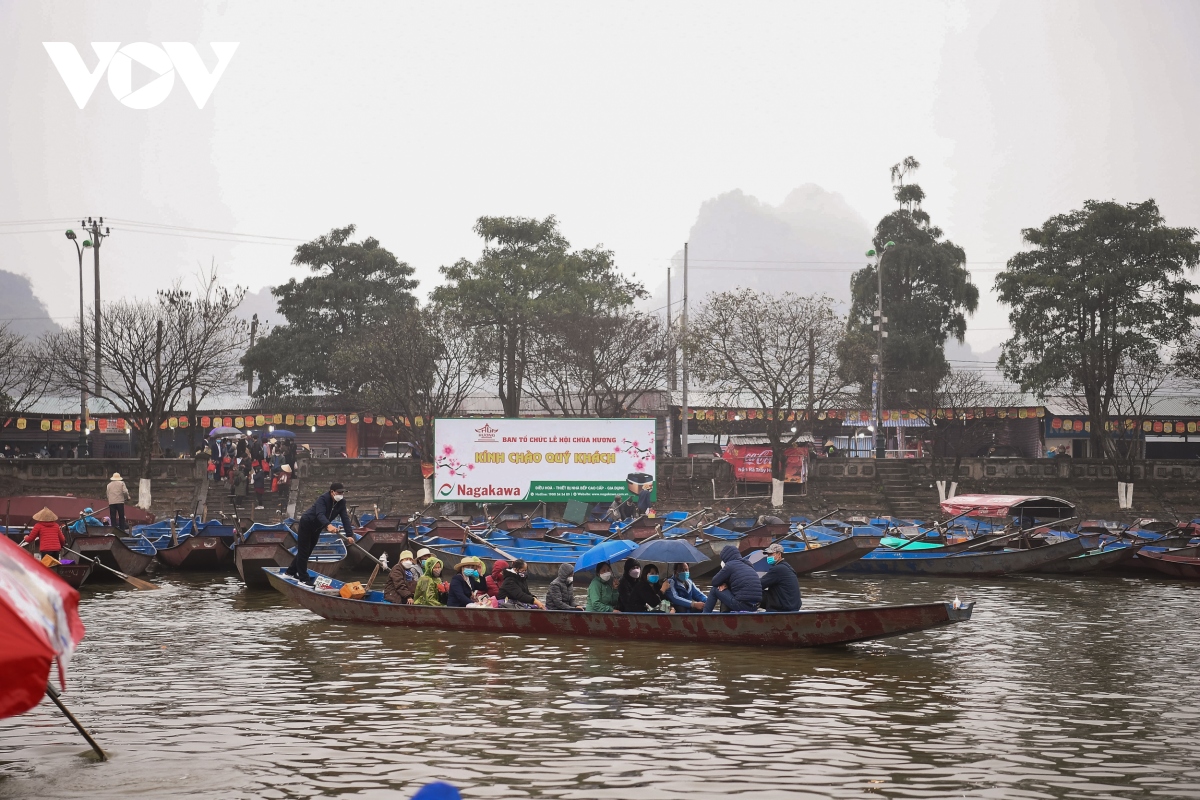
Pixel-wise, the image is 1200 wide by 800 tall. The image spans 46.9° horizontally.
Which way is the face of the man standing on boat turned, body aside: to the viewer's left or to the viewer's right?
to the viewer's right

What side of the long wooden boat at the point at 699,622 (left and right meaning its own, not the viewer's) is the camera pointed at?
right

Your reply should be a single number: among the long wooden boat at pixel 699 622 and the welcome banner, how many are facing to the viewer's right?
1

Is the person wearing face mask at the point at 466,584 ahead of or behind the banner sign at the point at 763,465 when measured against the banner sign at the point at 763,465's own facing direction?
ahead

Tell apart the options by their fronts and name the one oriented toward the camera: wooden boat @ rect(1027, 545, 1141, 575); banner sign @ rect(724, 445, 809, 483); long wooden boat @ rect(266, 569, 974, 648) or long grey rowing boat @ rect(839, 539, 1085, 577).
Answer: the banner sign

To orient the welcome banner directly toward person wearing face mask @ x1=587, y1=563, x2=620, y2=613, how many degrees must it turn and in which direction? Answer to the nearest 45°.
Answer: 0° — it already faces them

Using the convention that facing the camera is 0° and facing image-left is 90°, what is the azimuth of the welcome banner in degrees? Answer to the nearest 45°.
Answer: approximately 0°

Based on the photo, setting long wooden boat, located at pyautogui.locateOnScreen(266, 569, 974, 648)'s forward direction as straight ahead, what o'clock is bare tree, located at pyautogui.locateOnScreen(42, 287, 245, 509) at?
The bare tree is roughly at 8 o'clock from the long wooden boat.

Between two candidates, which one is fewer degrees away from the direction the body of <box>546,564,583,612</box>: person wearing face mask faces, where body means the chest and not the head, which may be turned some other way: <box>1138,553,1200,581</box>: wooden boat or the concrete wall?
the wooden boat

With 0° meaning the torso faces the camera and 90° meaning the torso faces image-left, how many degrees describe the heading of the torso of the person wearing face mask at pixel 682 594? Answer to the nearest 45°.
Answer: approximately 315°
